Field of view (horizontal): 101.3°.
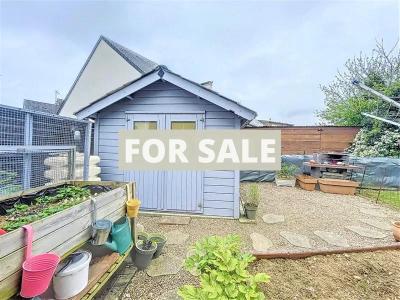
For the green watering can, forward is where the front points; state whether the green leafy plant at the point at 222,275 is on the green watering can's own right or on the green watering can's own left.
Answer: on the green watering can's own left

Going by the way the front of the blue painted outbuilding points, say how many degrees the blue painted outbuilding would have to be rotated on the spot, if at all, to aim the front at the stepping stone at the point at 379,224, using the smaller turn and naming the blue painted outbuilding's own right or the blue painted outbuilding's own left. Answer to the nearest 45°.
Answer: approximately 90° to the blue painted outbuilding's own left

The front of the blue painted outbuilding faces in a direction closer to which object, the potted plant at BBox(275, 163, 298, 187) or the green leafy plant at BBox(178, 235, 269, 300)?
the green leafy plant

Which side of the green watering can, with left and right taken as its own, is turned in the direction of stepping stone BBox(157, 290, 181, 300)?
left

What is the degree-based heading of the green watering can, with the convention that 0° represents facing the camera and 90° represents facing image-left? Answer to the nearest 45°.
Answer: approximately 45°

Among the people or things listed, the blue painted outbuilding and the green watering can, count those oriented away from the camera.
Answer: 0

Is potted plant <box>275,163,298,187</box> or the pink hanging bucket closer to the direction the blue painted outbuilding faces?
the pink hanging bucket

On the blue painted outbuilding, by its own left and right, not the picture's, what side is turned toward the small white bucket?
front

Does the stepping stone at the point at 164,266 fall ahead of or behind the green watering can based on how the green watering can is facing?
behind
